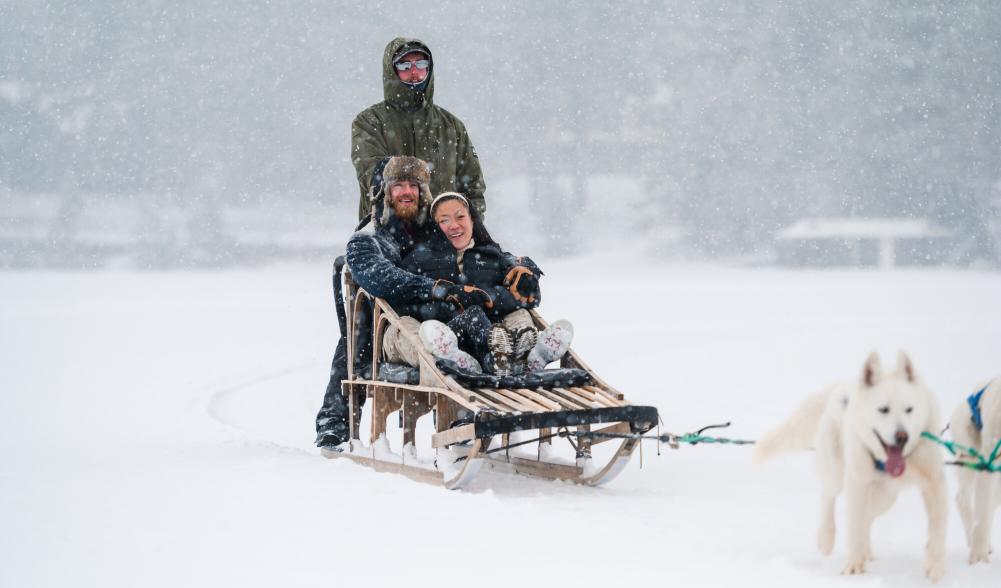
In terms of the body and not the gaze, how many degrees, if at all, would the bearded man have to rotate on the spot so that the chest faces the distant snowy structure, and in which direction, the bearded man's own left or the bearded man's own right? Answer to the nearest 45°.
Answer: approximately 90° to the bearded man's own left

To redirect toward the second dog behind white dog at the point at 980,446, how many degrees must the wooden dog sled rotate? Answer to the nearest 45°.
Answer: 0° — it already faces it

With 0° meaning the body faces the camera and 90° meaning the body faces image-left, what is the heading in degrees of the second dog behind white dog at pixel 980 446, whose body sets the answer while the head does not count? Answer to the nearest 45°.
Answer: approximately 315°

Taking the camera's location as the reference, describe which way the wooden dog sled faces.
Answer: facing the viewer and to the right of the viewer

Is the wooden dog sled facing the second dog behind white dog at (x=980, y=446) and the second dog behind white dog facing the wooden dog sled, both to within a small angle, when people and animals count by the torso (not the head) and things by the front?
no

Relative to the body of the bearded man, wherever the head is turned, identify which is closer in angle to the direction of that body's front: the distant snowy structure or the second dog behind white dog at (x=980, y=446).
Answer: the second dog behind white dog

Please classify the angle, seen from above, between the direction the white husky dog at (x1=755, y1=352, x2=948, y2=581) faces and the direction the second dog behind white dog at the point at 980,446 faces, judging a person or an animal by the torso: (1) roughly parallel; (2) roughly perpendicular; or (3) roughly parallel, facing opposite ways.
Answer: roughly parallel

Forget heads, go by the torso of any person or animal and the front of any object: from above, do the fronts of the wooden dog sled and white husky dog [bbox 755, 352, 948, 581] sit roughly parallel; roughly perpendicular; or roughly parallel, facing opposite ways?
roughly parallel

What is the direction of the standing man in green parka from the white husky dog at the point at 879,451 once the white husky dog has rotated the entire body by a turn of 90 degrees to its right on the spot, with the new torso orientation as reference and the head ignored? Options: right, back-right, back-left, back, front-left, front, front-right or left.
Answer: right

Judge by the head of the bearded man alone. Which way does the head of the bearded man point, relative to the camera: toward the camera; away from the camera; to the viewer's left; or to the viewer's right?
toward the camera

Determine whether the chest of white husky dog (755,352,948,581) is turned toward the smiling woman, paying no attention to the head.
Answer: no

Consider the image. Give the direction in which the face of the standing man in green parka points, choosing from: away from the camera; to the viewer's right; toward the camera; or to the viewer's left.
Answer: toward the camera

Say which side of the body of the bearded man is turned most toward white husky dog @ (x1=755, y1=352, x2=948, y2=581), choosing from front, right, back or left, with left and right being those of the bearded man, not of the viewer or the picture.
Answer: front
